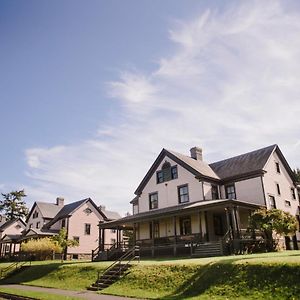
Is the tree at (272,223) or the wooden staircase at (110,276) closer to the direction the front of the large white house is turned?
the wooden staircase

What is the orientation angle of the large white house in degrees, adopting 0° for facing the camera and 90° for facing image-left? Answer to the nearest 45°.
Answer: approximately 45°

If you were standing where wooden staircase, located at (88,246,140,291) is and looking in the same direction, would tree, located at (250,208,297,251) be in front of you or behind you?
behind

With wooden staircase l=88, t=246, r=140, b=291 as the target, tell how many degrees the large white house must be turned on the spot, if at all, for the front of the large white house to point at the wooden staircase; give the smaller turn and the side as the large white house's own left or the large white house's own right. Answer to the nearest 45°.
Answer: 0° — it already faces it

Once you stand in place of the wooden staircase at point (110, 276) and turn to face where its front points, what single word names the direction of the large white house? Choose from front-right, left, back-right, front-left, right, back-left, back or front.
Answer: back
